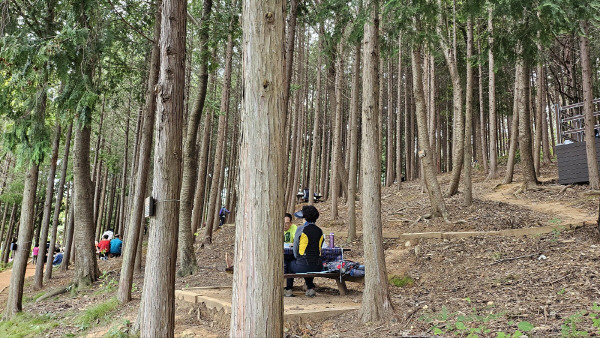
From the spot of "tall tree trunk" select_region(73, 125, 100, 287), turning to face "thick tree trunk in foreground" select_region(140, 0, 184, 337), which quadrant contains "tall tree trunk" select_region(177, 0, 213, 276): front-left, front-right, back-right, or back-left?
front-left

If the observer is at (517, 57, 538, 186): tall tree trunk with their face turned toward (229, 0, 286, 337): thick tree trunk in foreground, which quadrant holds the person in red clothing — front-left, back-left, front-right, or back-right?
front-right

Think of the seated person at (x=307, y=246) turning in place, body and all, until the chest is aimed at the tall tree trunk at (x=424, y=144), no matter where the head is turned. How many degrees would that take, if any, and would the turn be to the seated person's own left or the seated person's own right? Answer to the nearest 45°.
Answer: approximately 90° to the seated person's own right

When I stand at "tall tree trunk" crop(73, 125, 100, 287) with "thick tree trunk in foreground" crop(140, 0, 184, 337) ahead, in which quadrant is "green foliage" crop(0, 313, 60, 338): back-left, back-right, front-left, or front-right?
front-right

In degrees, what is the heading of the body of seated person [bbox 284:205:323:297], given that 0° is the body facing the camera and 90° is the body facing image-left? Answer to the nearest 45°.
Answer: approximately 135°

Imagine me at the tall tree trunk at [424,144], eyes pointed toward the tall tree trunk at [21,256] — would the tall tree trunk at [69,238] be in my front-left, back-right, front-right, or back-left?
front-right

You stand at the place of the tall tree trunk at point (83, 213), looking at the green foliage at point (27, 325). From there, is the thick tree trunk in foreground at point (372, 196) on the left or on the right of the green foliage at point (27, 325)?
left

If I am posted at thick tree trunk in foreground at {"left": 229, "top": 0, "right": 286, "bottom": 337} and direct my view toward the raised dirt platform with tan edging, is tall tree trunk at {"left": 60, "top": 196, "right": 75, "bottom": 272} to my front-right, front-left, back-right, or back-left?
front-left
